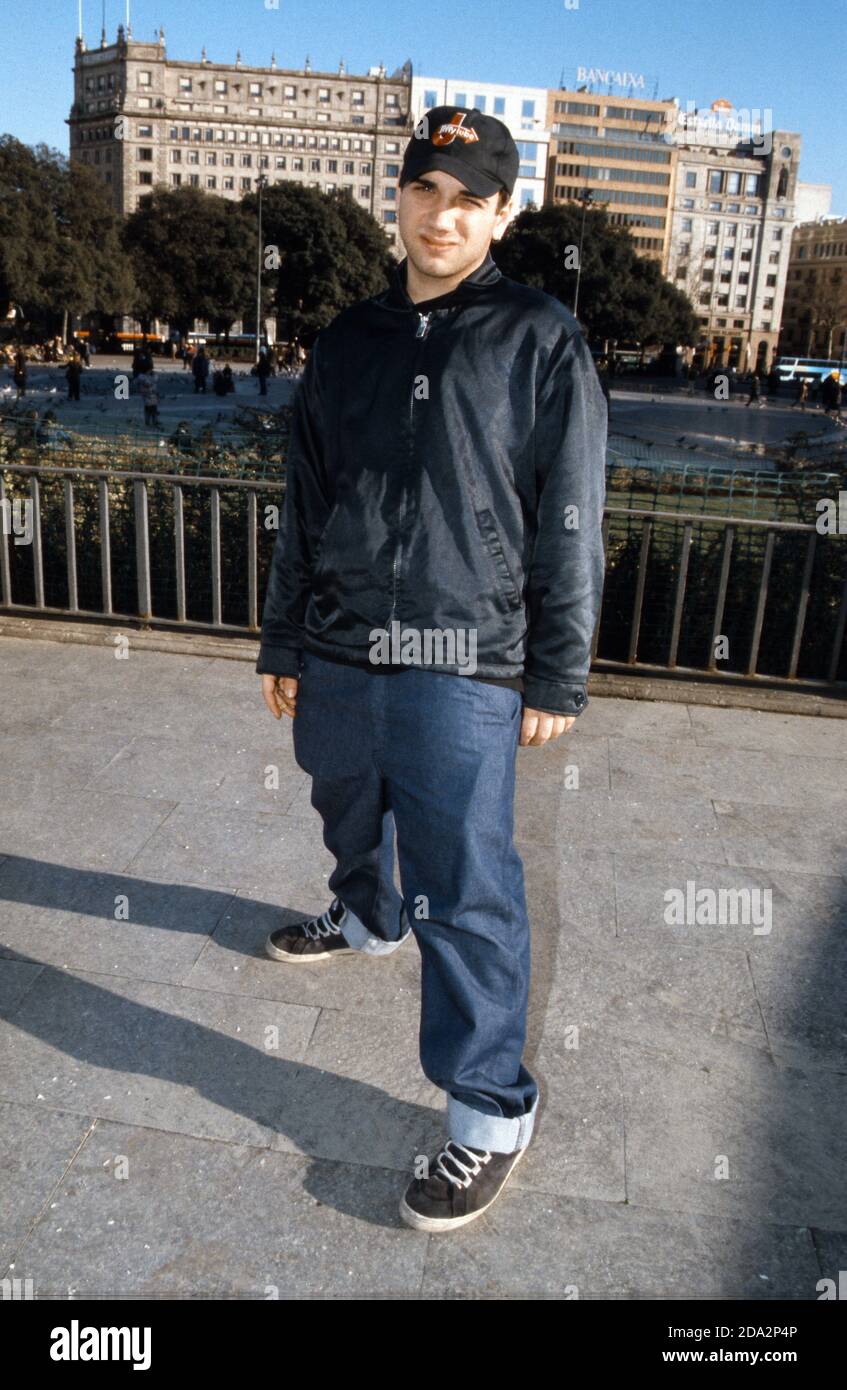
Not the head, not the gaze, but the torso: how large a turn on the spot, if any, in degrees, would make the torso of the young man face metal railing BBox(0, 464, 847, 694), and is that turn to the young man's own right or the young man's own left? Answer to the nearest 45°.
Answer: approximately 135° to the young man's own right

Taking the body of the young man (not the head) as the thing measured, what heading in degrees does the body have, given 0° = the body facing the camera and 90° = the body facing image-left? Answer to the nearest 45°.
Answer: approximately 45°

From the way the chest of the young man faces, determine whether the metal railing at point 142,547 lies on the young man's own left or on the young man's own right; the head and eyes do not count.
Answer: on the young man's own right

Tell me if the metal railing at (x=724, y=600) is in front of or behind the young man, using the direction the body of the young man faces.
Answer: behind

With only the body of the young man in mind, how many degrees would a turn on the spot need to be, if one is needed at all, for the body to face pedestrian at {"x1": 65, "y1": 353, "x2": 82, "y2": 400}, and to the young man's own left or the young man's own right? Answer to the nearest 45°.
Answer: approximately 135° to the young man's own right
